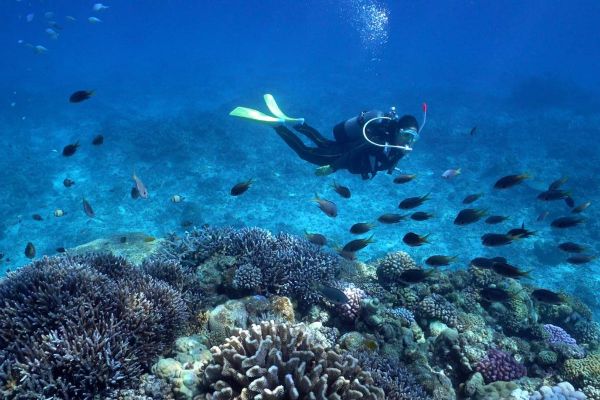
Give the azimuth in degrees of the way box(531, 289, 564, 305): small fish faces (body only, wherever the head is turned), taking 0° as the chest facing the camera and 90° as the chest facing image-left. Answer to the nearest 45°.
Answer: approximately 90°

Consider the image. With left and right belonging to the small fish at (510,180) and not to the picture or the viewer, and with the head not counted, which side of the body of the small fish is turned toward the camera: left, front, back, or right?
left

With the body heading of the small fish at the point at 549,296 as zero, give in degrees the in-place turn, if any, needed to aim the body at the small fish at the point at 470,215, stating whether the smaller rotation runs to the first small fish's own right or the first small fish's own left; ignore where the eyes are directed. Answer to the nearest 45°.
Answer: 0° — it already faces it

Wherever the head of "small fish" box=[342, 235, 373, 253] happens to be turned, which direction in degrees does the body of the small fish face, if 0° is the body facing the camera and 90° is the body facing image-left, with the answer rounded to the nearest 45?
approximately 90°

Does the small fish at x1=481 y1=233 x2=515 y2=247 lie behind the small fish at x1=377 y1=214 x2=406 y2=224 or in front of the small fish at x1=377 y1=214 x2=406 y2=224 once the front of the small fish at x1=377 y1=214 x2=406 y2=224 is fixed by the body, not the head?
behind

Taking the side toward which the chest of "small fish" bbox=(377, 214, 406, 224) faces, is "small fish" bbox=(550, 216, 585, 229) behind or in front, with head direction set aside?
behind

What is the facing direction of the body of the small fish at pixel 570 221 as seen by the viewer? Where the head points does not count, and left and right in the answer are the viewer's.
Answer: facing to the left of the viewer

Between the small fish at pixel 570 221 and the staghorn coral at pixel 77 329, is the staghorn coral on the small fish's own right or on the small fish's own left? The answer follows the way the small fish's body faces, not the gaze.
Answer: on the small fish's own left

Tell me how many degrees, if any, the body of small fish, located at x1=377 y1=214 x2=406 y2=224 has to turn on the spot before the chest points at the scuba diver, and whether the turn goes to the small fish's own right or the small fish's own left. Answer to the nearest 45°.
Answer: approximately 45° to the small fish's own right

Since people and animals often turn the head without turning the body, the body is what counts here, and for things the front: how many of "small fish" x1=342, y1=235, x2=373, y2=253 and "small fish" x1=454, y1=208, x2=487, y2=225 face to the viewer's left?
2

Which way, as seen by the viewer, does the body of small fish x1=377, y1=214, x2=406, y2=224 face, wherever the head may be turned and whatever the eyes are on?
to the viewer's left

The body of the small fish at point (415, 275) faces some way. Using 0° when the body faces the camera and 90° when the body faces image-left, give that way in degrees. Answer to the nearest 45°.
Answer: approximately 90°
